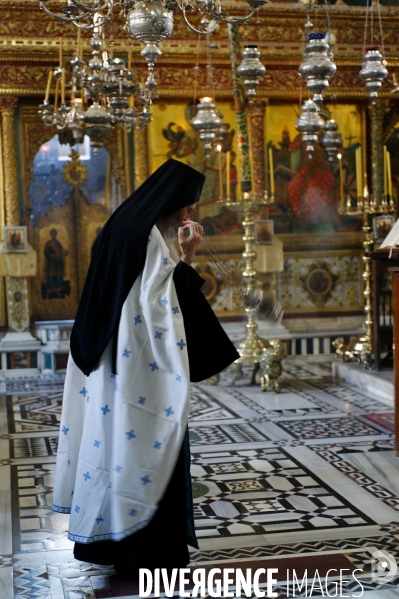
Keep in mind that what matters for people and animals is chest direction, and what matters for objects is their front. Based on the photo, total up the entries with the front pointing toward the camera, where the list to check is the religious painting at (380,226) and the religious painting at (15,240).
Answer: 2

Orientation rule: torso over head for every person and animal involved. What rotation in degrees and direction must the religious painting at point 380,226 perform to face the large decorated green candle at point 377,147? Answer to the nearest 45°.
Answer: approximately 180°

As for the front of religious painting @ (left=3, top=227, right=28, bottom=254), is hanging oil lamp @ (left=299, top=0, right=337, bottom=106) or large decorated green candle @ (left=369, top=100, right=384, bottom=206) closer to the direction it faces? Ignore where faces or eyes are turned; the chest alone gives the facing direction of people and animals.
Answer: the hanging oil lamp

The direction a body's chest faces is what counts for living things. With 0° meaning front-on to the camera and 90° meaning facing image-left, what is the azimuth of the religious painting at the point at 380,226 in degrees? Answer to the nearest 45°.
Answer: approximately 0°

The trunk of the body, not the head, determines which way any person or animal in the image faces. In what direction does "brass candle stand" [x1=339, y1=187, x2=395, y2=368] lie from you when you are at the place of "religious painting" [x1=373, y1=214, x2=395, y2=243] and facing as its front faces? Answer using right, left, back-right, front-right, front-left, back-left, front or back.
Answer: front

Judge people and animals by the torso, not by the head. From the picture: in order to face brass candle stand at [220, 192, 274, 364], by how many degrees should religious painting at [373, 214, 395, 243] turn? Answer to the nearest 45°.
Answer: approximately 45° to its right

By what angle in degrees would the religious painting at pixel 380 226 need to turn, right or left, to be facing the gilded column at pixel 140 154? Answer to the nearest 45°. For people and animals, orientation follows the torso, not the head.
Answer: approximately 90° to its right

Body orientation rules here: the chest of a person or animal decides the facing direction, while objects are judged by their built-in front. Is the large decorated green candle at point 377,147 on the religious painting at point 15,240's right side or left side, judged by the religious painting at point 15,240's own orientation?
on its left

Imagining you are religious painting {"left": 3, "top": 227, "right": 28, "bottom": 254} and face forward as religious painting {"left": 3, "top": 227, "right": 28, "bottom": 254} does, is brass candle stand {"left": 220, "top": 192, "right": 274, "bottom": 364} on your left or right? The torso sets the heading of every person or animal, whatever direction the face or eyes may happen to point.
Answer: on your left

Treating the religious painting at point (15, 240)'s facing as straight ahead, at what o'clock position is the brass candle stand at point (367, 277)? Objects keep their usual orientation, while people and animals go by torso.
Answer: The brass candle stand is roughly at 10 o'clock from the religious painting.

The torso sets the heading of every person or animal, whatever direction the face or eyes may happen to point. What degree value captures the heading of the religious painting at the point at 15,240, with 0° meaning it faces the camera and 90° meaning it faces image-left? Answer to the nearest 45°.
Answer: approximately 0°
